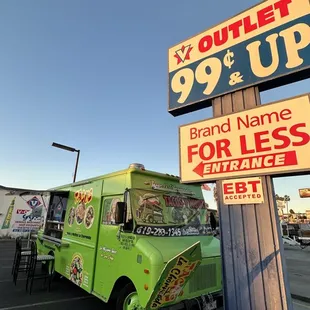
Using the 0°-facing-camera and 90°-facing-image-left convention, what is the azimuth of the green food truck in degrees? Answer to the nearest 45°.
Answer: approximately 315°

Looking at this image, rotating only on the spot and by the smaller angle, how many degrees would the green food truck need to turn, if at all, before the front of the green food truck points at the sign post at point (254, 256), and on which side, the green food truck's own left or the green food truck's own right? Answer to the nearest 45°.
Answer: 0° — it already faces it

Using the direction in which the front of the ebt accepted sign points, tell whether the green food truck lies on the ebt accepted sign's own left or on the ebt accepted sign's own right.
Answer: on the ebt accepted sign's own right

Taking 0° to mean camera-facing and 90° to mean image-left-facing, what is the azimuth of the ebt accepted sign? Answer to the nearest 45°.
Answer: approximately 0°

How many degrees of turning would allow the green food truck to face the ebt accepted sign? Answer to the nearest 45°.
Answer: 0° — it already faces it

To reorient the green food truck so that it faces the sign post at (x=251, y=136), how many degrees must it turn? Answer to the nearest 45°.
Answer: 0° — it already faces it
